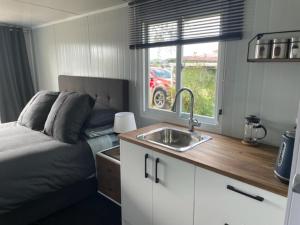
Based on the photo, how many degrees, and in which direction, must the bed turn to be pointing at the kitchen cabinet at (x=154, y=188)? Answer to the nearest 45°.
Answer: approximately 90° to its left

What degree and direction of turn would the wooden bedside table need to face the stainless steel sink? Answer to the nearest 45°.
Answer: approximately 135° to its left

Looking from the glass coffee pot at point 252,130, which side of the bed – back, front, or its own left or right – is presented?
left

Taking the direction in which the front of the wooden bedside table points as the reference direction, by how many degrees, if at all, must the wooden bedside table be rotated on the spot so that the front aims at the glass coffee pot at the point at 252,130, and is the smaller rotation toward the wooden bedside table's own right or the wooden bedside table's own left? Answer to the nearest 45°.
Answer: approximately 90° to the wooden bedside table's own left

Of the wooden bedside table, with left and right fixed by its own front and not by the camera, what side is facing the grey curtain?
right

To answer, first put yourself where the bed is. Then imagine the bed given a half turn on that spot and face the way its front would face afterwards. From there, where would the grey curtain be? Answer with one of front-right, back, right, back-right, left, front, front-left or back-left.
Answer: front-left

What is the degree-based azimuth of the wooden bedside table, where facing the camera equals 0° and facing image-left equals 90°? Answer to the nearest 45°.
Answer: approximately 45°

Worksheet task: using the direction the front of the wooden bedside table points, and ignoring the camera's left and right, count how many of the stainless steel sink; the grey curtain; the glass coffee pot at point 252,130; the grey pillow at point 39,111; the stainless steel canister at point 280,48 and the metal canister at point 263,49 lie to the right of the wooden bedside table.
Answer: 2

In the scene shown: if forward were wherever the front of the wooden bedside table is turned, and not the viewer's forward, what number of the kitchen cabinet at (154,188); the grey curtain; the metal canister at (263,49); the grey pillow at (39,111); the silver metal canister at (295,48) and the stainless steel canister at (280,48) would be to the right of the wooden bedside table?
2

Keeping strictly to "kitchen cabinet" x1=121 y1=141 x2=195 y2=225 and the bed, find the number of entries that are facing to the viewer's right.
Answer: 0
